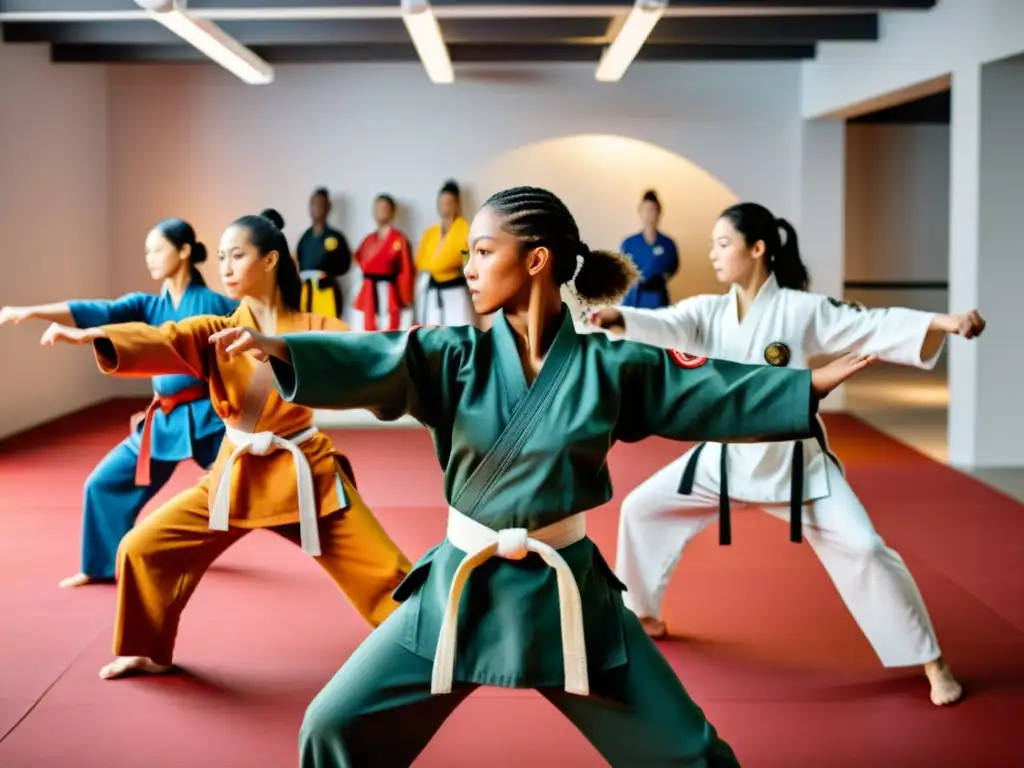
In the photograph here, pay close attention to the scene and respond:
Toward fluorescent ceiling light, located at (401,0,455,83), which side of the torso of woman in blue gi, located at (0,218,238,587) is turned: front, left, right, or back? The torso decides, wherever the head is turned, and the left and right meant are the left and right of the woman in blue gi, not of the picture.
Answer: back

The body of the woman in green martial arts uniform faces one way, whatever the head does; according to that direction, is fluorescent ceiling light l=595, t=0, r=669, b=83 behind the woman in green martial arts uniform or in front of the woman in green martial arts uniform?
behind

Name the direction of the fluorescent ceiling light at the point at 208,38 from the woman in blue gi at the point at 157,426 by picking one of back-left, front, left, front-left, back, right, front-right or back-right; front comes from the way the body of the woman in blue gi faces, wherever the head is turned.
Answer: back-right

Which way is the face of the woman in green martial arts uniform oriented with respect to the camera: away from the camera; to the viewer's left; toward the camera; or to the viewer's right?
to the viewer's left

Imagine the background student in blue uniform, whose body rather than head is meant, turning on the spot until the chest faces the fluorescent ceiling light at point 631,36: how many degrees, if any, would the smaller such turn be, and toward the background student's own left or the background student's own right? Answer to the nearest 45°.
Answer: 0° — they already face it

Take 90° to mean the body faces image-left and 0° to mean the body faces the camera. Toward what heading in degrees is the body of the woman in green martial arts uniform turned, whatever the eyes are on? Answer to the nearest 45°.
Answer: approximately 0°

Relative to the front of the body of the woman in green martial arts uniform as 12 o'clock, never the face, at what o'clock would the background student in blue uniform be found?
The background student in blue uniform is roughly at 6 o'clock from the woman in green martial arts uniform.

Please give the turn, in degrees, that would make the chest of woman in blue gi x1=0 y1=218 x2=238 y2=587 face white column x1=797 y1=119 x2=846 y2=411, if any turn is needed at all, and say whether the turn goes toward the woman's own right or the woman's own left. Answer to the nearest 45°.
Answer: approximately 180°

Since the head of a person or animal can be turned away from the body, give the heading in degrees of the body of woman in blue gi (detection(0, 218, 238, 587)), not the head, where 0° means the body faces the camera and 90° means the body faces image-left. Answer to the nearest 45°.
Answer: approximately 45°
